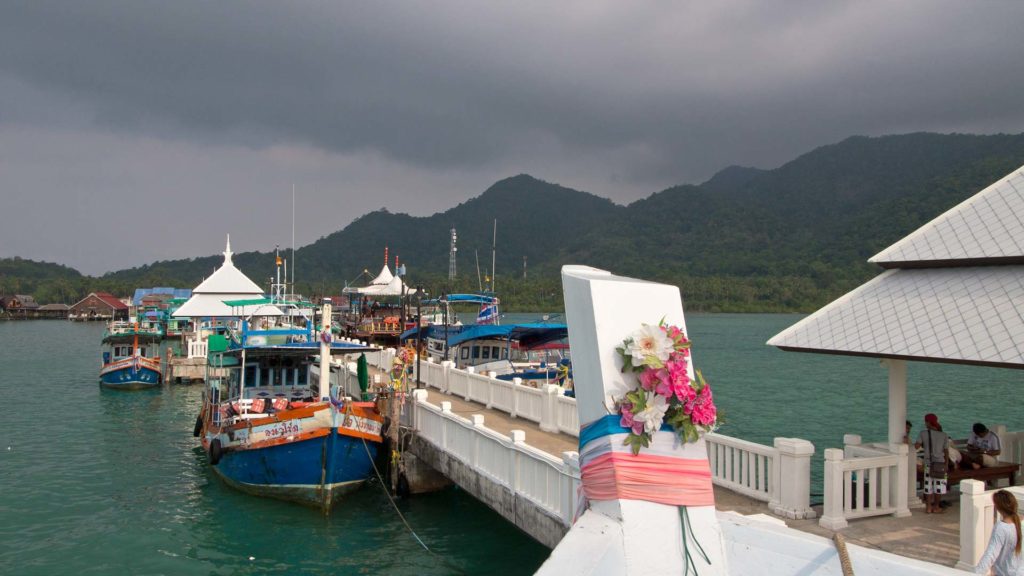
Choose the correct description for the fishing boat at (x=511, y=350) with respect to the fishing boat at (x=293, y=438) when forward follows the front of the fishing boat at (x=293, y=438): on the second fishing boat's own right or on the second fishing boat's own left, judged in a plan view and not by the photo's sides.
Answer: on the second fishing boat's own left

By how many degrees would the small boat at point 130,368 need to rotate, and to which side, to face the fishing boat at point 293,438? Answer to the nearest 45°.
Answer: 0° — it already faces it

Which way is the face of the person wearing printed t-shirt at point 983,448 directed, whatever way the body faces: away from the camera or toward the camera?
toward the camera

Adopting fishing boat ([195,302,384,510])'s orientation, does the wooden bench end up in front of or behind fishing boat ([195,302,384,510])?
in front

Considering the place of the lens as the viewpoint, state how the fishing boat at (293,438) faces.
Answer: facing the viewer and to the right of the viewer

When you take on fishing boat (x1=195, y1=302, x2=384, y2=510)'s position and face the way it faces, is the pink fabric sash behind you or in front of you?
in front

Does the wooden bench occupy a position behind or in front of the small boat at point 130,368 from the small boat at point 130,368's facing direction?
in front

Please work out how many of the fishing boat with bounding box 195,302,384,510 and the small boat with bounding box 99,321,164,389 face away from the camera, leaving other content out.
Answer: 0

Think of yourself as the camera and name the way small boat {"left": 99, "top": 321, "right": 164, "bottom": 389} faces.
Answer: facing the viewer
